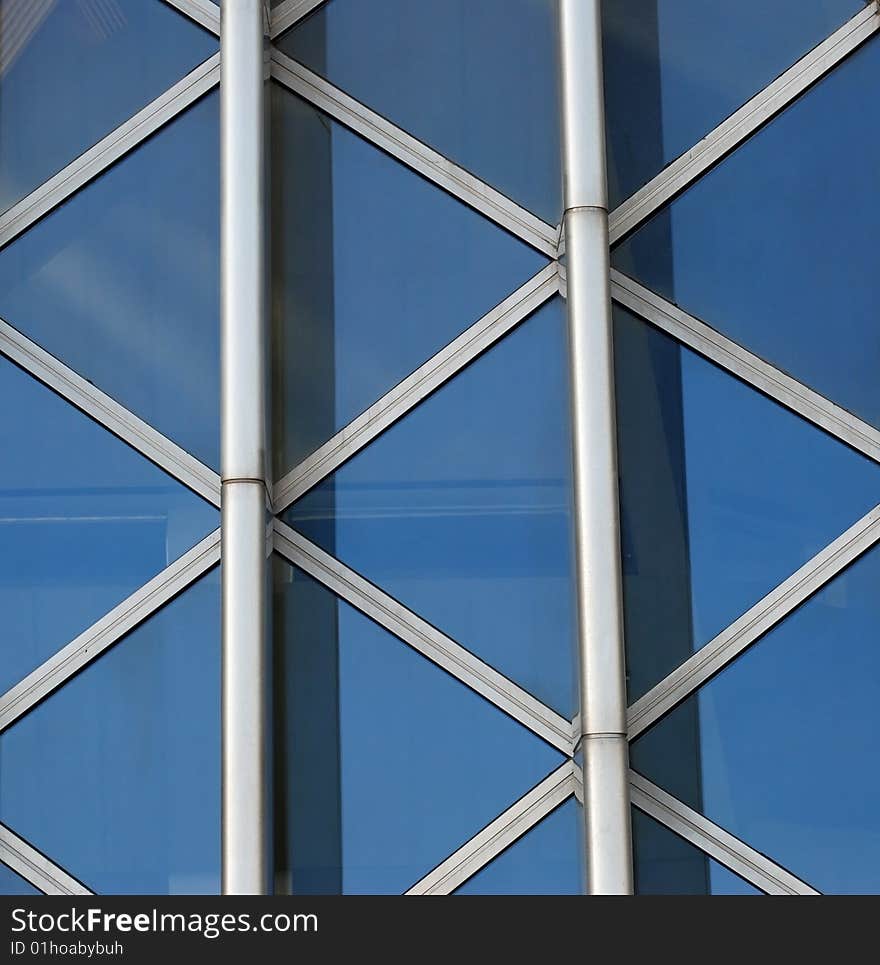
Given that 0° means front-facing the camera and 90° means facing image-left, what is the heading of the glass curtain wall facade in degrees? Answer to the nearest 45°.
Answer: approximately 0°
